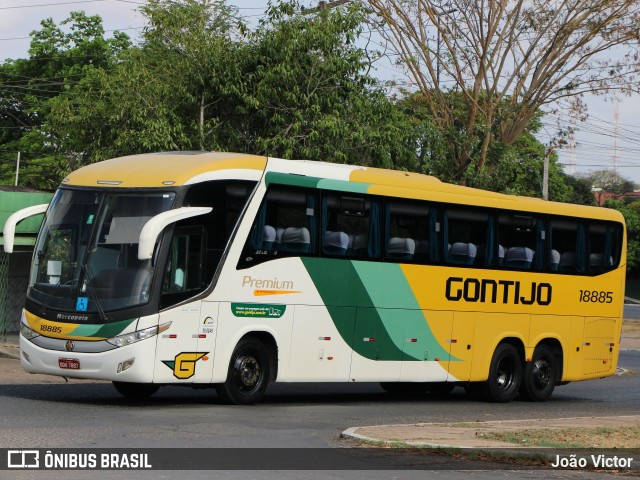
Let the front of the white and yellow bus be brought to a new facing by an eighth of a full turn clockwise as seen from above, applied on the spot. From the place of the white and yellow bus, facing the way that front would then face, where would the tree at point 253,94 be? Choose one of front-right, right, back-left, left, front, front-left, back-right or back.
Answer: right

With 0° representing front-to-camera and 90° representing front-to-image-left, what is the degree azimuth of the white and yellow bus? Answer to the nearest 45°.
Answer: approximately 45°
